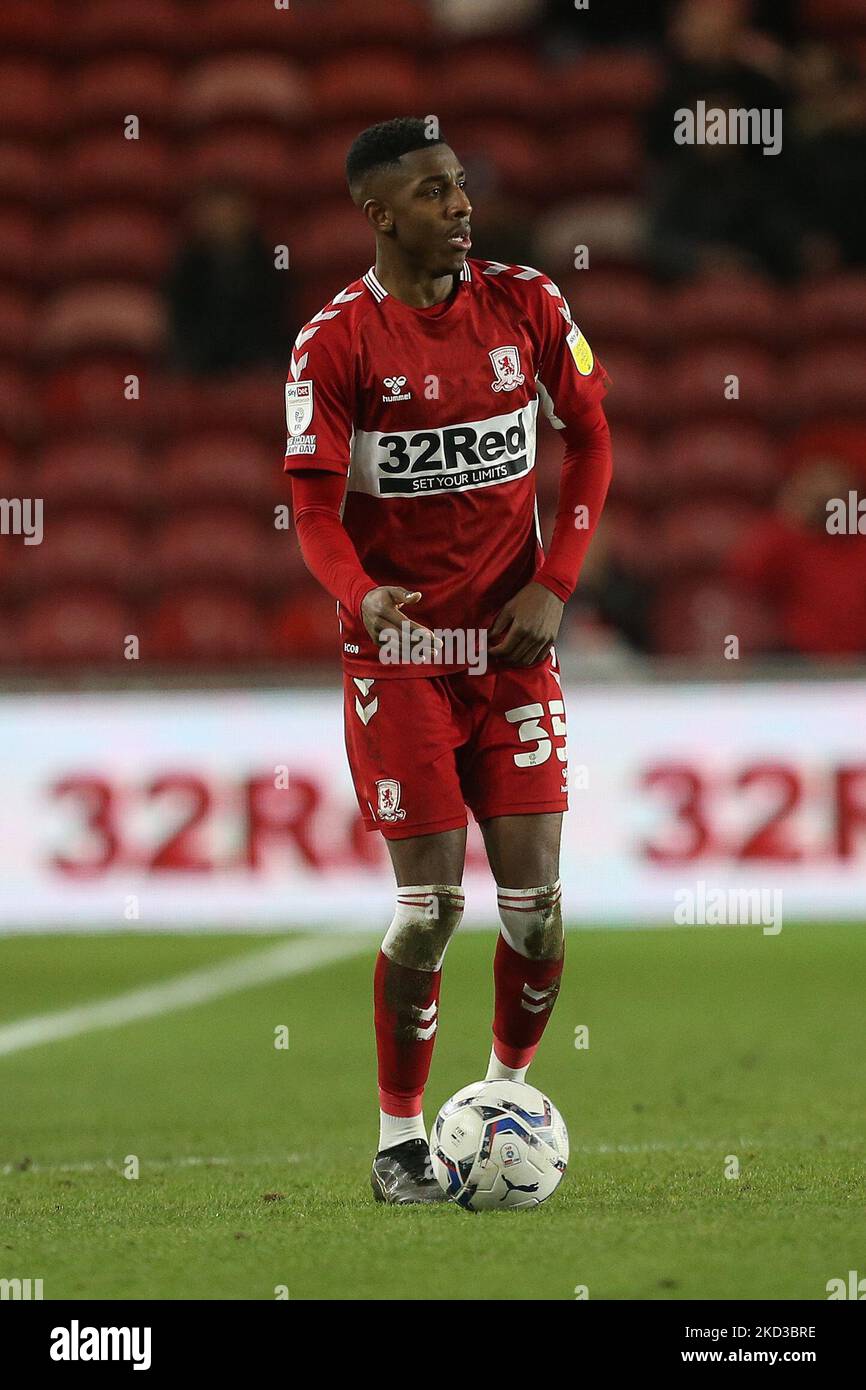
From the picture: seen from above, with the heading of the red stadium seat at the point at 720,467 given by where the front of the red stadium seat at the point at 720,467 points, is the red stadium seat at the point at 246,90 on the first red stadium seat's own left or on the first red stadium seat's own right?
on the first red stadium seat's own right

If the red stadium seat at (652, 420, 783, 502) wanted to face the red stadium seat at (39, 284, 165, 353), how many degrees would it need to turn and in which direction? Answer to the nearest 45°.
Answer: approximately 90° to its right

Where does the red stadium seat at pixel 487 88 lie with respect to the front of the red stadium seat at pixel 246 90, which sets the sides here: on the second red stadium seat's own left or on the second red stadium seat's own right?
on the second red stadium seat's own left

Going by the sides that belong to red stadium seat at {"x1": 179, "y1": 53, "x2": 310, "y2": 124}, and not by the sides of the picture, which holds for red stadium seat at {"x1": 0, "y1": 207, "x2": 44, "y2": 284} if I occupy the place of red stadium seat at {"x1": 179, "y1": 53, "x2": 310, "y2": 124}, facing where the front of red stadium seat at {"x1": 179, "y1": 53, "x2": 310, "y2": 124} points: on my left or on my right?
on my right

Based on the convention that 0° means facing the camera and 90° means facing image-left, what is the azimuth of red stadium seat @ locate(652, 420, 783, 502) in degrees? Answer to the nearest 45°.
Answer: approximately 0°

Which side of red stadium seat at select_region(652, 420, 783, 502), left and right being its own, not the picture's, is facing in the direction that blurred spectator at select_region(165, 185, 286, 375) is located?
right

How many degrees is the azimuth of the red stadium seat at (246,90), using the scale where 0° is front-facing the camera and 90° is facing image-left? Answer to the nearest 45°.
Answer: approximately 0°
